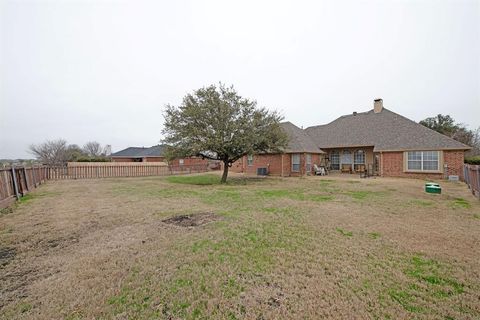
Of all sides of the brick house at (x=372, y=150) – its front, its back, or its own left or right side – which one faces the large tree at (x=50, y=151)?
left

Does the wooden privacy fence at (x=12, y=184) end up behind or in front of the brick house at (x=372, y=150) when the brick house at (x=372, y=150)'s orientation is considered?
behind

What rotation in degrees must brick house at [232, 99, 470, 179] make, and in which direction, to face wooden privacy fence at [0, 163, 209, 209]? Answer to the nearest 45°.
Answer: approximately 135° to its left

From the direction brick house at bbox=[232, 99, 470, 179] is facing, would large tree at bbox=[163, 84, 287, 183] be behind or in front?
behind

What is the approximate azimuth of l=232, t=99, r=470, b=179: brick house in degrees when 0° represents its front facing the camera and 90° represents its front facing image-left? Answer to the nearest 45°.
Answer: approximately 180°

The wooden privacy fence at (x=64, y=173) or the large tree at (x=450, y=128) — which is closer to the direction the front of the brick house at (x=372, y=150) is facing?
the large tree

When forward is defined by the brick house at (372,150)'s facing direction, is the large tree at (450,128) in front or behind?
in front
